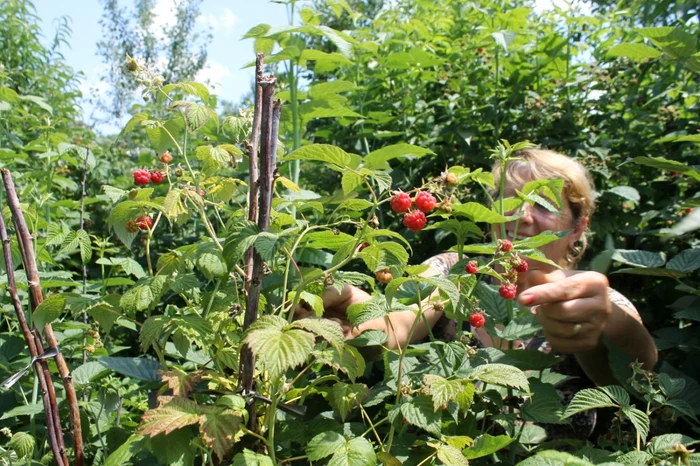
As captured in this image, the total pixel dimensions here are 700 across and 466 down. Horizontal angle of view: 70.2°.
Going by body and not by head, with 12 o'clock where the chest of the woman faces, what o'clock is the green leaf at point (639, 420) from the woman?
The green leaf is roughly at 10 o'clock from the woman.

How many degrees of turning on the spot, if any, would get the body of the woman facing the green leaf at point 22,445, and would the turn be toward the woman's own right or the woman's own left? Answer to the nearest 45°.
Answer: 0° — they already face it

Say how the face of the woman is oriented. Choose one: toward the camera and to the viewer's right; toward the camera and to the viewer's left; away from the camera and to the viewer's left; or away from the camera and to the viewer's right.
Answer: toward the camera and to the viewer's left

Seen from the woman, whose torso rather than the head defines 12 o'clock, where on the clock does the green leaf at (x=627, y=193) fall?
The green leaf is roughly at 7 o'clock from the woman.

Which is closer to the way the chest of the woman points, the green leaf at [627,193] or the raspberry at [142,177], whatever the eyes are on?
the raspberry

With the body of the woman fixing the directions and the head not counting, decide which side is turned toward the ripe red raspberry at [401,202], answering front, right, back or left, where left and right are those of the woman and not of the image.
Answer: front

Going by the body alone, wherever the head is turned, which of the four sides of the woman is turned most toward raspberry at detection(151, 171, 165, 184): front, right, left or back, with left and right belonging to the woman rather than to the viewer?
front

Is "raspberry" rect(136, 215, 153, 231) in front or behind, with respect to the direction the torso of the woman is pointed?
in front

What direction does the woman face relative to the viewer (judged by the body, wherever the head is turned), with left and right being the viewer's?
facing the viewer and to the left of the viewer

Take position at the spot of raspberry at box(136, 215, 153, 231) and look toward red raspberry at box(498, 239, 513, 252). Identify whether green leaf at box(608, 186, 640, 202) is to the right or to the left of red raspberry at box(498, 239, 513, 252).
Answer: left
